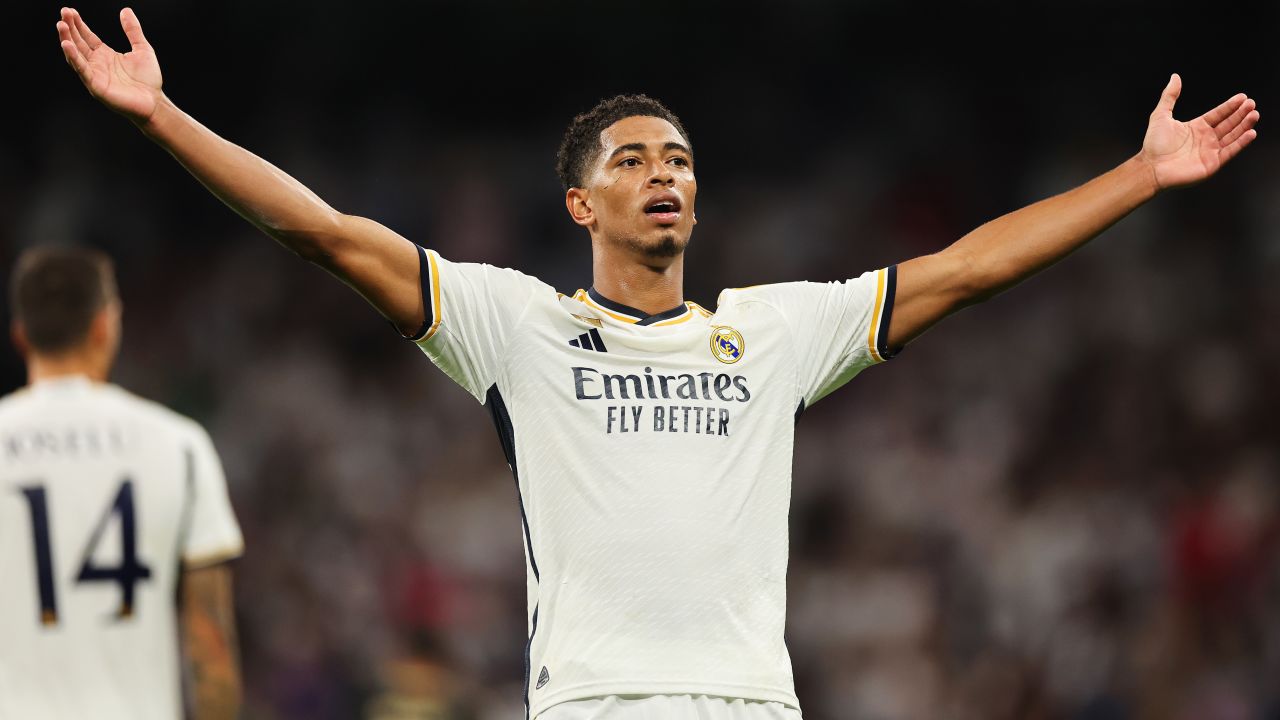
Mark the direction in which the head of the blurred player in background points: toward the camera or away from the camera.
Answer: away from the camera

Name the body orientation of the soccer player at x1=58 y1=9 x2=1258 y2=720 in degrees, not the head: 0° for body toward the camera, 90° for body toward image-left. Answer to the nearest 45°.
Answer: approximately 0°

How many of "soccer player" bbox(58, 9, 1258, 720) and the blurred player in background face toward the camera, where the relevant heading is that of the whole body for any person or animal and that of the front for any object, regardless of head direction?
1

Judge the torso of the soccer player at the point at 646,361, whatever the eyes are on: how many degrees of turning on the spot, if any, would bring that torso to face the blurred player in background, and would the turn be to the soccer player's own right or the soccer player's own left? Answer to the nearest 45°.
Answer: approximately 180°

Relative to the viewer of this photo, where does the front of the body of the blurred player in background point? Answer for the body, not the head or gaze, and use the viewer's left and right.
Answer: facing away from the viewer

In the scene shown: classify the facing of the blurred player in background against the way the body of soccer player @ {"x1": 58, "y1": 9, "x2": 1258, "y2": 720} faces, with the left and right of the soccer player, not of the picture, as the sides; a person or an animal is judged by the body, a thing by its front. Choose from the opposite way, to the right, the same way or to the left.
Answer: the opposite way

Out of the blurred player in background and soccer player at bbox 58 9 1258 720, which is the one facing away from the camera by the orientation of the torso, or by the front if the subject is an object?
the blurred player in background
